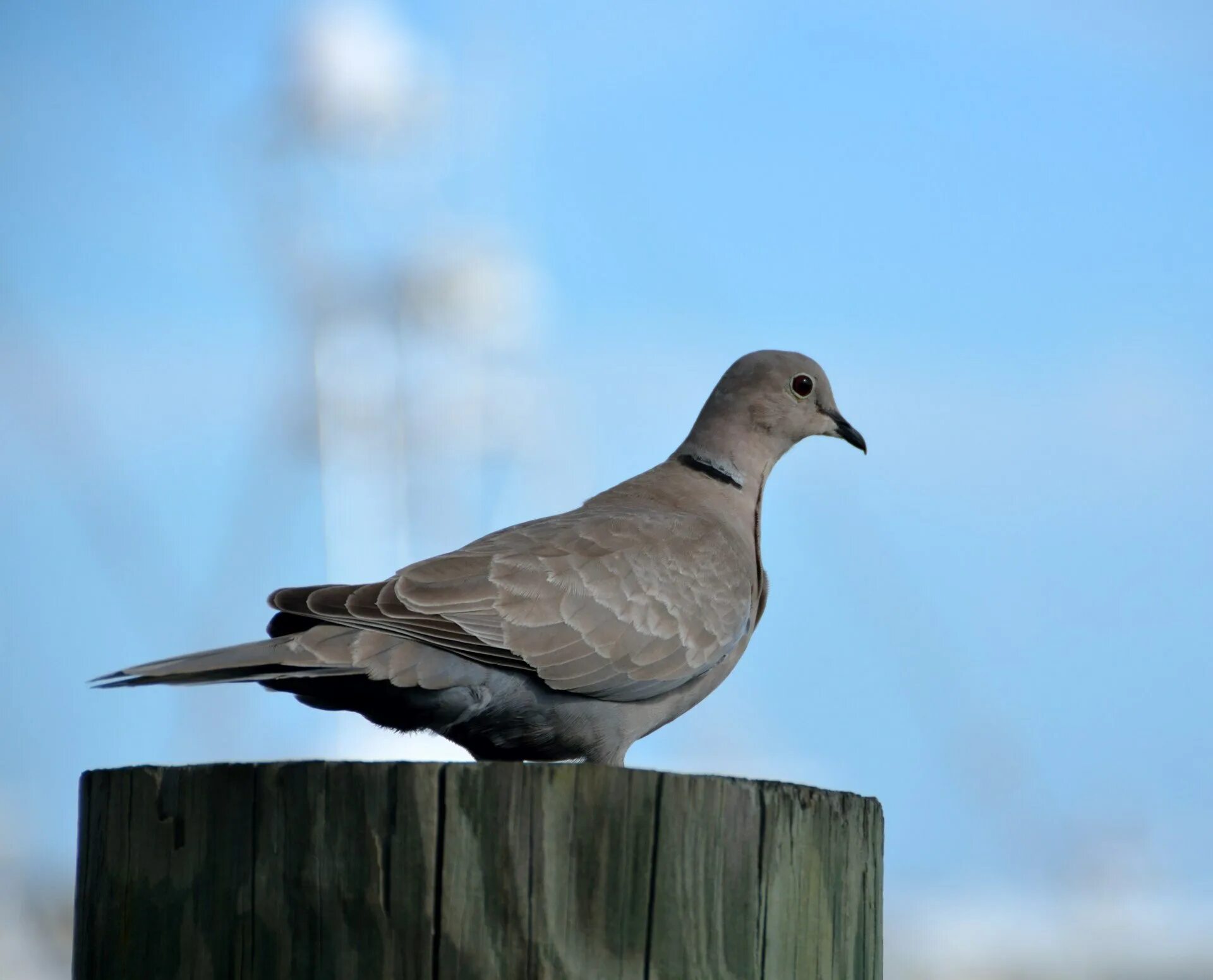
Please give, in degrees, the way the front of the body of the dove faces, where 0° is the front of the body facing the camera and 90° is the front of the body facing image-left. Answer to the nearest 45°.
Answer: approximately 270°
